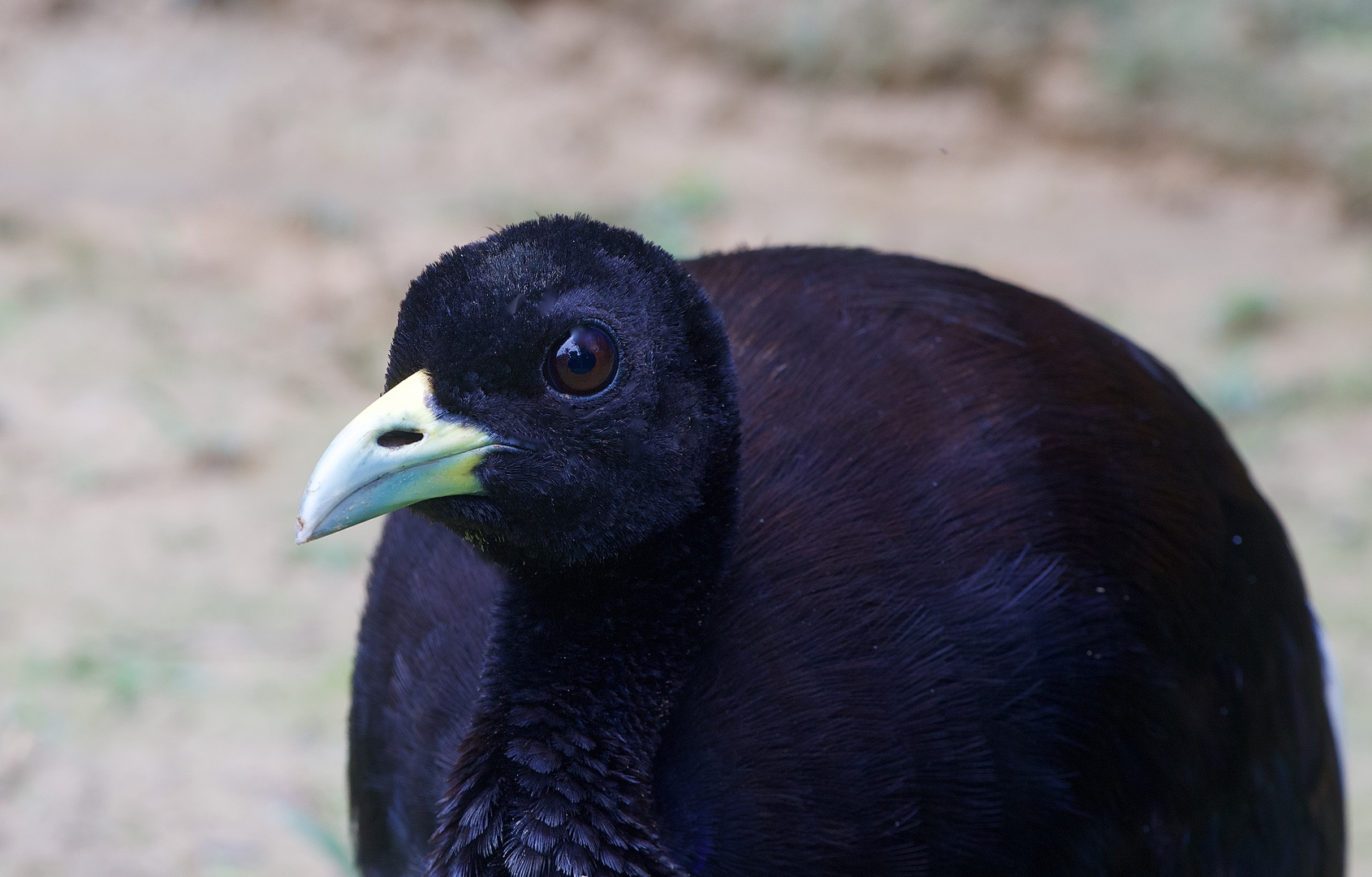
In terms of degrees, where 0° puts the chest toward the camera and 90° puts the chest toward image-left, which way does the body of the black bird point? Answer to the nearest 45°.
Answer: approximately 45°
